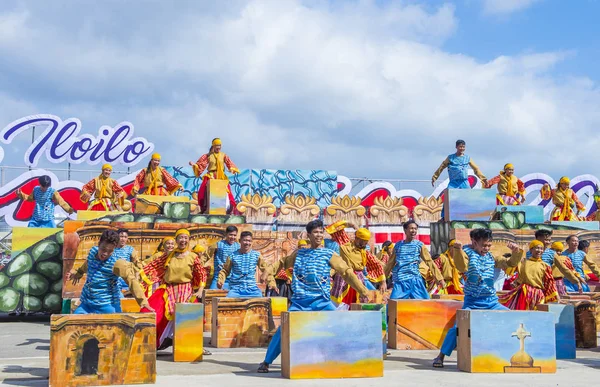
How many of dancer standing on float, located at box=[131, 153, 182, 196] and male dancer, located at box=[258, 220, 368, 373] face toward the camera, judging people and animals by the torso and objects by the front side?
2

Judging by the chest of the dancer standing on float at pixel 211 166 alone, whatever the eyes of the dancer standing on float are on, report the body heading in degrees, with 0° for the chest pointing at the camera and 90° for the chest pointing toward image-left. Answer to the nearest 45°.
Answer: approximately 0°

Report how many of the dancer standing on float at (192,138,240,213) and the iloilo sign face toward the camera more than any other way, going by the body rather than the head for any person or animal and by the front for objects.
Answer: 2

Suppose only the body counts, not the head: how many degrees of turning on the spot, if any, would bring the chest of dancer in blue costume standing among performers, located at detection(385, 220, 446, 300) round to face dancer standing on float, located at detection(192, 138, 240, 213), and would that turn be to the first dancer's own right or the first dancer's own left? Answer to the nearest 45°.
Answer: approximately 135° to the first dancer's own right

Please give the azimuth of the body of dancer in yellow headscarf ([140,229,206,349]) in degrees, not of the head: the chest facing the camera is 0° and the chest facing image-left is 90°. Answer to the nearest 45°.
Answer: approximately 0°

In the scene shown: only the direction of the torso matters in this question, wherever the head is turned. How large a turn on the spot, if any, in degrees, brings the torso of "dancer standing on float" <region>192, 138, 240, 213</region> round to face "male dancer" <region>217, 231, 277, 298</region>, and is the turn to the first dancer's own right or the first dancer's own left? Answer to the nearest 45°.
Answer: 0° — they already face them

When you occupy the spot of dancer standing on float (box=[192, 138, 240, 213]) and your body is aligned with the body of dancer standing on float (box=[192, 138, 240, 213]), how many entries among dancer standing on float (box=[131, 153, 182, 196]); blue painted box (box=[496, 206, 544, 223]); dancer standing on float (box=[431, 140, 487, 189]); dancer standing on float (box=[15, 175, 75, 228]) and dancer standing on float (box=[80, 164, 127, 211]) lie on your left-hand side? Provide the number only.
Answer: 2

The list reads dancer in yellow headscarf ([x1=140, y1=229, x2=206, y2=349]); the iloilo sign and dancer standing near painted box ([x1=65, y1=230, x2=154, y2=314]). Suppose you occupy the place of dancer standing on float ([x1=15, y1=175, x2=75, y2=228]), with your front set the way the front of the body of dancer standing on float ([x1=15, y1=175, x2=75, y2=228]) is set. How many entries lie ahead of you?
2

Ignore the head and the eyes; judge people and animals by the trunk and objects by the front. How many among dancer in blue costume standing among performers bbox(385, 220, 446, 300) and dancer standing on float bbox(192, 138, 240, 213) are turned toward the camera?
2

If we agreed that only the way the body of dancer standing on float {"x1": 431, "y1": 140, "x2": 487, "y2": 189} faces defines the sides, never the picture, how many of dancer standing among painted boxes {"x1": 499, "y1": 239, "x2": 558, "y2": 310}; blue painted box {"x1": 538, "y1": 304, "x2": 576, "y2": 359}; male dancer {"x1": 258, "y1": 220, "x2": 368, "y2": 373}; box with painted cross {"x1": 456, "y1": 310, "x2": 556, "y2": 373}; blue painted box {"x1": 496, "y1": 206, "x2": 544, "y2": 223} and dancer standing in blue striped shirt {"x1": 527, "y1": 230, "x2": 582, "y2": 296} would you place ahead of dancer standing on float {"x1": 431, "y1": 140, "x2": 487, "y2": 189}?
5
